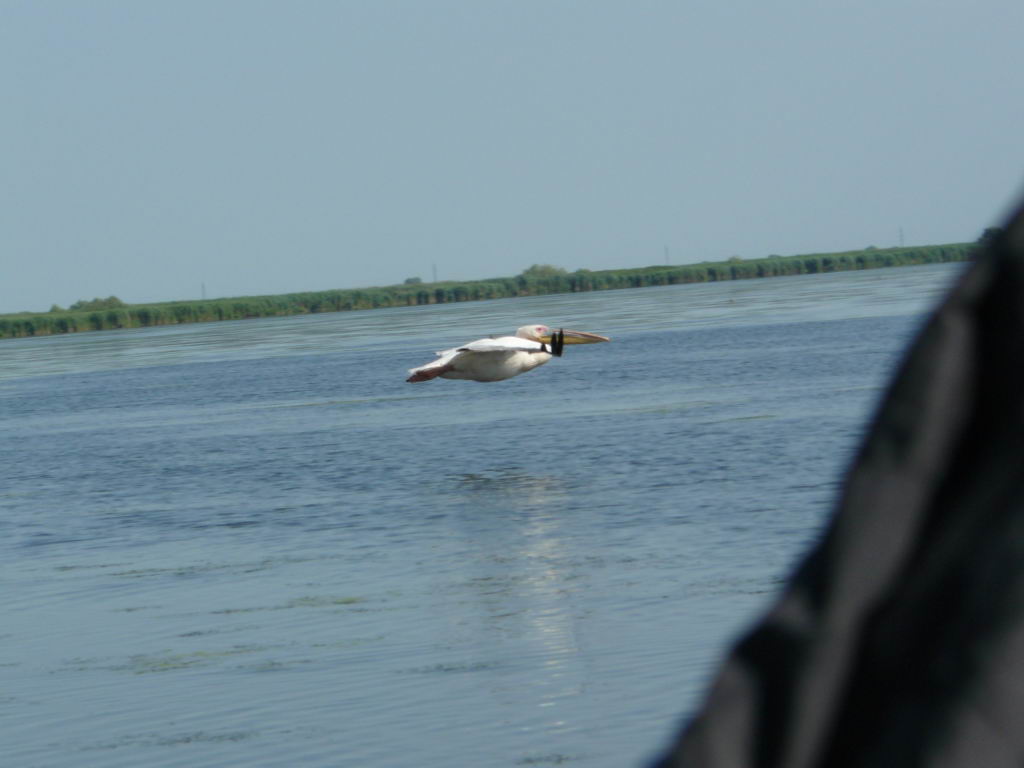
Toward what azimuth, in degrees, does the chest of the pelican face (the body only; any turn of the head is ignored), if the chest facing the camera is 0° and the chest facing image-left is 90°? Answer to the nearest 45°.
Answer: approximately 270°

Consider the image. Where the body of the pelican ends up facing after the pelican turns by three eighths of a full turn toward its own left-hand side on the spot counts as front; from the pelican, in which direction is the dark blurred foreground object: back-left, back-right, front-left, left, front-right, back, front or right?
back-left
